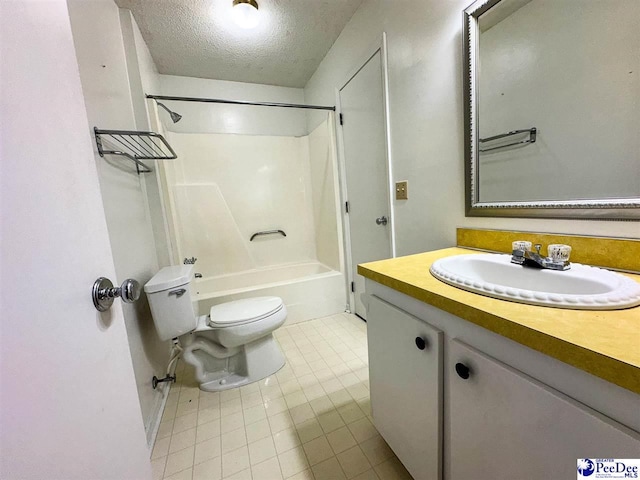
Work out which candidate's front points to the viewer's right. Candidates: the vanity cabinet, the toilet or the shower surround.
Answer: the toilet

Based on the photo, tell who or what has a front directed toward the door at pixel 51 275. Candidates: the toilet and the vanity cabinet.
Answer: the vanity cabinet

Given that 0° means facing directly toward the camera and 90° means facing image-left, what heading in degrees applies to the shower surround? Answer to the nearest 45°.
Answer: approximately 0°

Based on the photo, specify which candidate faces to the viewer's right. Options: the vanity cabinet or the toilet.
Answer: the toilet

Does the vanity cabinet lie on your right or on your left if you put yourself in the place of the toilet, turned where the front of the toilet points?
on your right

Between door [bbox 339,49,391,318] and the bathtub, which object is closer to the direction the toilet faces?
the door

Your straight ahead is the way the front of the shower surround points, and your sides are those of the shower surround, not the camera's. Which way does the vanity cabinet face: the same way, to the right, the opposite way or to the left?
to the right

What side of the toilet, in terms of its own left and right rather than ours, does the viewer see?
right

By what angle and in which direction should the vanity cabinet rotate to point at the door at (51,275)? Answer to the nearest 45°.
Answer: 0° — it already faces it

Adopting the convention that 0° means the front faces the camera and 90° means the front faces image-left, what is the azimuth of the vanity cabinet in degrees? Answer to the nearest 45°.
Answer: approximately 45°
